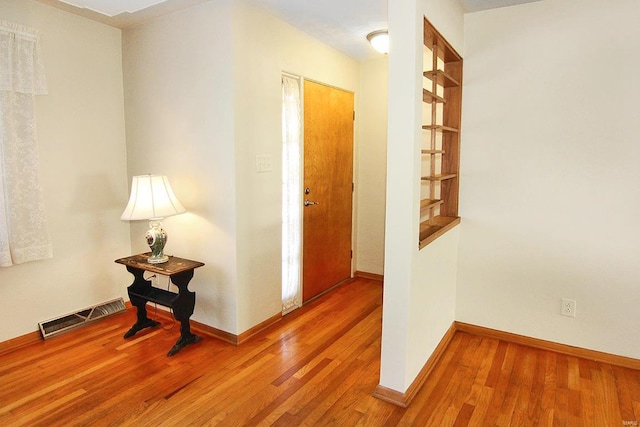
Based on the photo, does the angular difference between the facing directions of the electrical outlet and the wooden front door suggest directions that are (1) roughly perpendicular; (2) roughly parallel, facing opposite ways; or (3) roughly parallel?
roughly perpendicular

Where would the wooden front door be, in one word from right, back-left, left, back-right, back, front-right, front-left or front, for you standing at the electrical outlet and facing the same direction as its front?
right

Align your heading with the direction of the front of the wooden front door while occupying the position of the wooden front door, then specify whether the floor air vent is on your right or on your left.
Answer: on your right

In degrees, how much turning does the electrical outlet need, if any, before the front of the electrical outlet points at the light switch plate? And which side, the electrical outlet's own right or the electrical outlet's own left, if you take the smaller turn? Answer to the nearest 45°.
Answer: approximately 90° to the electrical outlet's own right

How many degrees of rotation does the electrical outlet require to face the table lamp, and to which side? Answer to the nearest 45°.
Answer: approximately 45° to its right

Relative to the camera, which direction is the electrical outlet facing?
toward the camera

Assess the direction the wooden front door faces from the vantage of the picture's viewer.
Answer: facing the viewer and to the right of the viewer

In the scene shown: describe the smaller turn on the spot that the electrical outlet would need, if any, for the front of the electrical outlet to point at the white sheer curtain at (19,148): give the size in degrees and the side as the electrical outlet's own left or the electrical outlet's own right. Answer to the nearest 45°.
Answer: approximately 45° to the electrical outlet's own right

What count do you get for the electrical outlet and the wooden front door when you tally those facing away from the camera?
0

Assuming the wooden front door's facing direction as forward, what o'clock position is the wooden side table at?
The wooden side table is roughly at 3 o'clock from the wooden front door.
